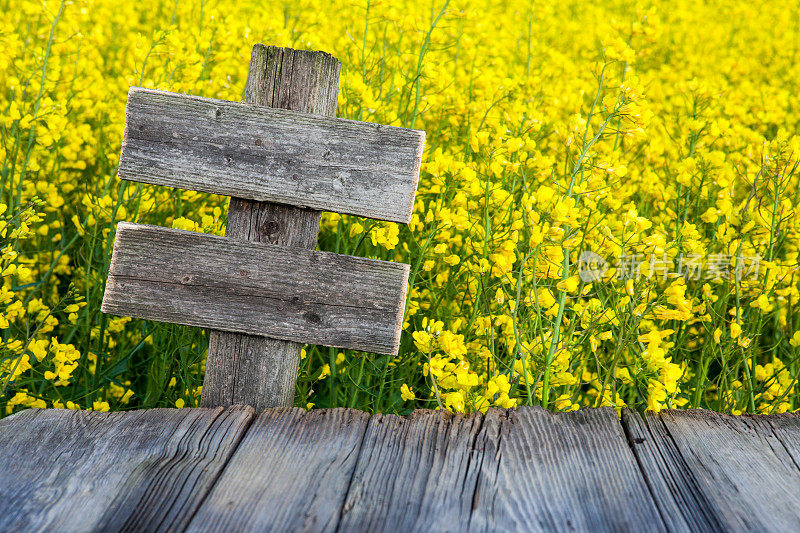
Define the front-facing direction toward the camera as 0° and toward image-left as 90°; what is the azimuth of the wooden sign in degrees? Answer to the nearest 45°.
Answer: approximately 0°
